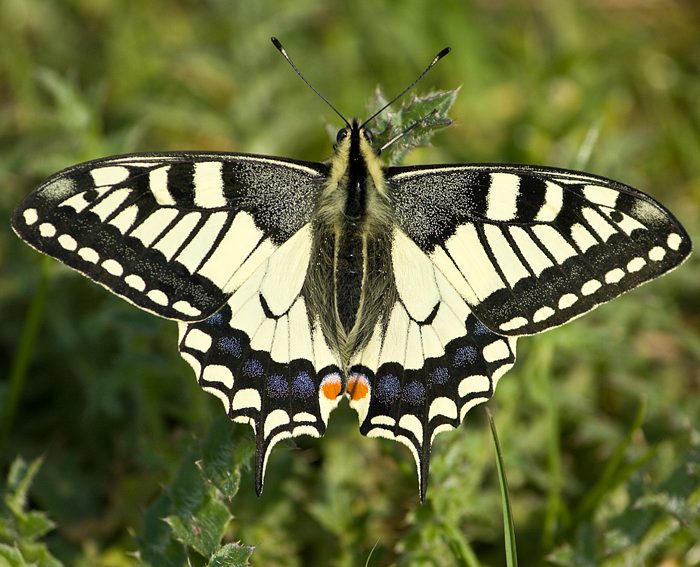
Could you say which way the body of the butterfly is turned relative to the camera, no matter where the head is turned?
away from the camera
